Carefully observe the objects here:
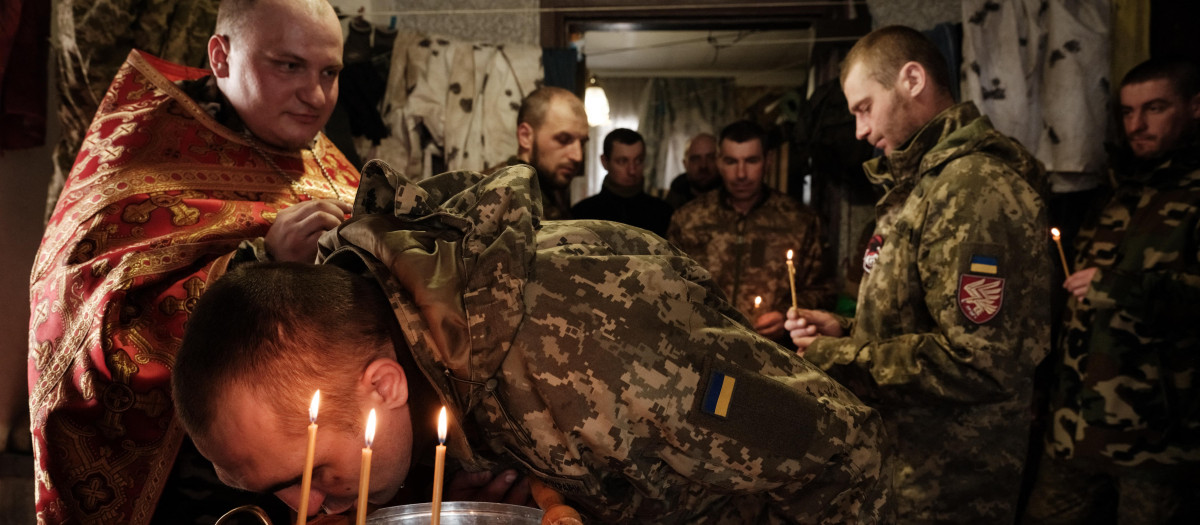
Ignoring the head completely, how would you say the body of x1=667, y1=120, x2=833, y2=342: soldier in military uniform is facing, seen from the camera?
toward the camera

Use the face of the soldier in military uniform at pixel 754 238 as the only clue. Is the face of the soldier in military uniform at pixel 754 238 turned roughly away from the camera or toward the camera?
toward the camera

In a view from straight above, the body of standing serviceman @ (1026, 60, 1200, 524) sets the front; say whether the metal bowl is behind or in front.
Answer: in front

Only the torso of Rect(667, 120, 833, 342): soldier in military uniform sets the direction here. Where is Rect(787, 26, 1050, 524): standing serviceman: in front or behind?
in front

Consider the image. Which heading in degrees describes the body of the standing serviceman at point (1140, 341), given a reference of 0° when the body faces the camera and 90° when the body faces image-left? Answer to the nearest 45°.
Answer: approximately 45°

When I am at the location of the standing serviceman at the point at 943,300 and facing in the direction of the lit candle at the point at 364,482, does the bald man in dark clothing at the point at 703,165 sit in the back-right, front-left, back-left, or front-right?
back-right

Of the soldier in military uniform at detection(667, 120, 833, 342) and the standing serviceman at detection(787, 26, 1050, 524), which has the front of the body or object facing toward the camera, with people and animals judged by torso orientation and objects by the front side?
the soldier in military uniform

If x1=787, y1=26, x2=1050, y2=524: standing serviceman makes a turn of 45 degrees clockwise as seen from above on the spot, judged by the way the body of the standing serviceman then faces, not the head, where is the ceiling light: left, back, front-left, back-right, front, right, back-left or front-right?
front

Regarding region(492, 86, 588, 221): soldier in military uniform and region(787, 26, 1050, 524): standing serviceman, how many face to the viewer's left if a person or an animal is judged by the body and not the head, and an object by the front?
1

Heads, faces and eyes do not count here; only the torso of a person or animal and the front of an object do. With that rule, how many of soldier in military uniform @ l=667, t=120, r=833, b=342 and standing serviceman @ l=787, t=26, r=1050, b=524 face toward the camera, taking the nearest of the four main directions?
1

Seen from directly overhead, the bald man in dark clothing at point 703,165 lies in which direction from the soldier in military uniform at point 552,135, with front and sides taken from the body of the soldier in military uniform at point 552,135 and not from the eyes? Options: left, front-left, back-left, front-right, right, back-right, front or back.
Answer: left

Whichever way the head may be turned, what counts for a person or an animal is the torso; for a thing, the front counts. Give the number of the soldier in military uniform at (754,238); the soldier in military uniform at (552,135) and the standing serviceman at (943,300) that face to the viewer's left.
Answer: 1

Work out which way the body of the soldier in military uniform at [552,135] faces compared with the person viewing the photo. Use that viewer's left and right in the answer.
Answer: facing the viewer and to the right of the viewer

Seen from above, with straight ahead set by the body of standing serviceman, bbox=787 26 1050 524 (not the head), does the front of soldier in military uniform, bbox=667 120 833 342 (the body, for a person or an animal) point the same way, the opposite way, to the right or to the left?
to the left

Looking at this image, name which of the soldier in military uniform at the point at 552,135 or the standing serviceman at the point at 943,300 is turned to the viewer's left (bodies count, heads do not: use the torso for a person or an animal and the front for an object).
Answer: the standing serviceman

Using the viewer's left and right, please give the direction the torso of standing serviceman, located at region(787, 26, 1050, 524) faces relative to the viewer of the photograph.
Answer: facing to the left of the viewer
